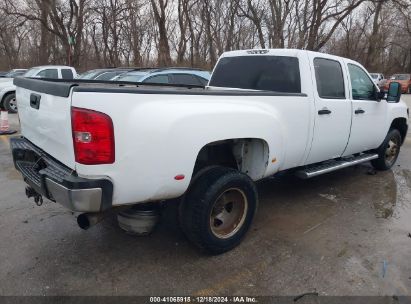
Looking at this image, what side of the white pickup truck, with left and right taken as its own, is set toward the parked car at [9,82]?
left

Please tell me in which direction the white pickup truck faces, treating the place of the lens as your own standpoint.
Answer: facing away from the viewer and to the right of the viewer

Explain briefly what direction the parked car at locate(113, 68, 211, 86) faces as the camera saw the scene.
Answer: facing the viewer and to the left of the viewer
